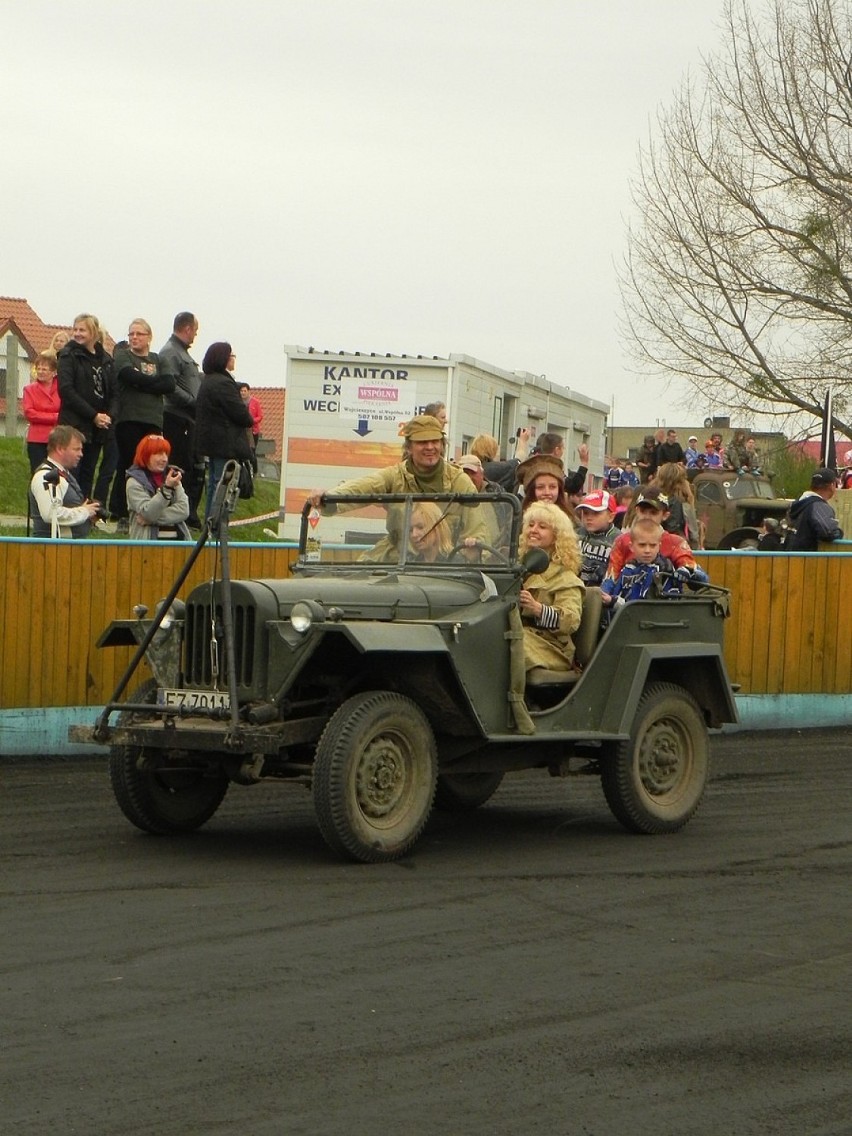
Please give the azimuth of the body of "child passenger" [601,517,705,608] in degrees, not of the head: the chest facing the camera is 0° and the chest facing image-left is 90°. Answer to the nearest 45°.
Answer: approximately 0°

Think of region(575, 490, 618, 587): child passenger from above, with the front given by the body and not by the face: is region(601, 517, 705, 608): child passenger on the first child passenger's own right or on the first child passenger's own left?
on the first child passenger's own left

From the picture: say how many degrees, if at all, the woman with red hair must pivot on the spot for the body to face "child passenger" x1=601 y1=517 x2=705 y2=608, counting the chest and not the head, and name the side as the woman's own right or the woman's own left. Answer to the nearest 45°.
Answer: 0° — they already face them

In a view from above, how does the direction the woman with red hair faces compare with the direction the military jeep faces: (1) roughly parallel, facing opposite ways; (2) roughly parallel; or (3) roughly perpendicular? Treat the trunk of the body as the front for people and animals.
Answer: roughly perpendicular

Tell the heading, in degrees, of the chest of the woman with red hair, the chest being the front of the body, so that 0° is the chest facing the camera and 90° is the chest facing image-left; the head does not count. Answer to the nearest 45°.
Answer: approximately 315°

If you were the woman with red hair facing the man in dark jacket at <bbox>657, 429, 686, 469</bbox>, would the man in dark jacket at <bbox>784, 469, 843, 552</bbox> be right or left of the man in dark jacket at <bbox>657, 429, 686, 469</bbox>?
right

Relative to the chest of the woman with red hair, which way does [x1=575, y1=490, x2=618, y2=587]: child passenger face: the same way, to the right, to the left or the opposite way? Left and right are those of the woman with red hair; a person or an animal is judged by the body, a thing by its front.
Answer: to the right

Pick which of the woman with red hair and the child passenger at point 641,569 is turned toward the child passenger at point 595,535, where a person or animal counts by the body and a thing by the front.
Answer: the woman with red hair

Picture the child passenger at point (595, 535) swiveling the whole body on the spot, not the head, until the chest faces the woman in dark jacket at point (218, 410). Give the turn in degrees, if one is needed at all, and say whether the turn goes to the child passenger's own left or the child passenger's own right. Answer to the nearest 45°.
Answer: approximately 90° to the child passenger's own right

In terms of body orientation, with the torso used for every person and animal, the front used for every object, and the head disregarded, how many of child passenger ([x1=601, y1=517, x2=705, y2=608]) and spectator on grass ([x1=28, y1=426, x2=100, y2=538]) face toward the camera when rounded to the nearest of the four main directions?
1

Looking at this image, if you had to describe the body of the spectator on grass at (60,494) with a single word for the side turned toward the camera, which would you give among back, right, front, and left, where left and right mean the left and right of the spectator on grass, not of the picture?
right
